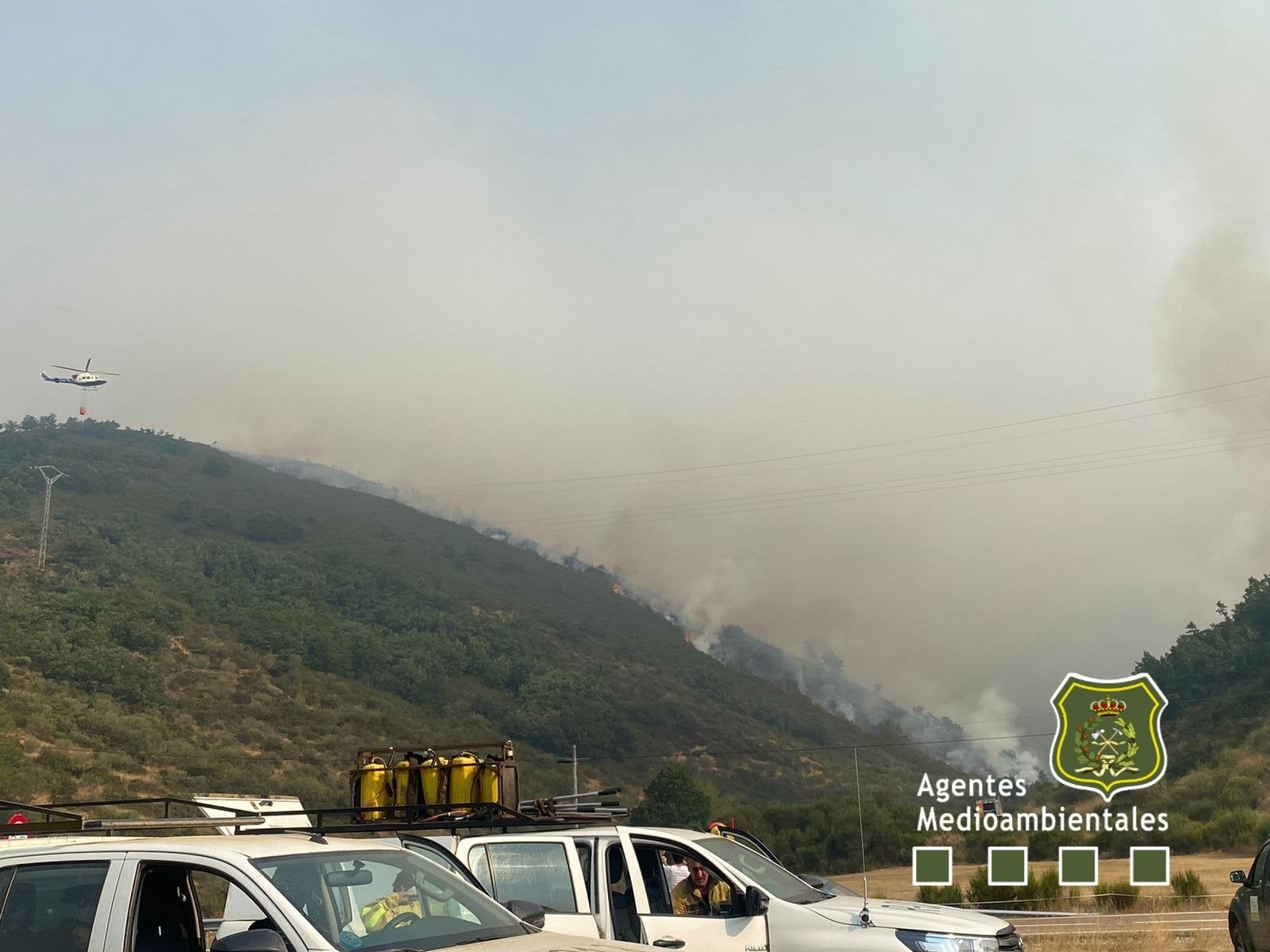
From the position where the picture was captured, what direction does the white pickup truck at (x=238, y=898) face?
facing the viewer and to the right of the viewer

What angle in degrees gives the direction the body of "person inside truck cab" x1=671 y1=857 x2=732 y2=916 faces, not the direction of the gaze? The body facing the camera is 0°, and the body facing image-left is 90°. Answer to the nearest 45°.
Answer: approximately 0°

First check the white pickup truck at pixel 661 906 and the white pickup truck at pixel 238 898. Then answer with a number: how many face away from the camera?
0

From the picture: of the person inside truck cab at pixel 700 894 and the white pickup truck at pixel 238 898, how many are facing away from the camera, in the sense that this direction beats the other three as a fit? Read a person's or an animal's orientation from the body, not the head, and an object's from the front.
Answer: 0

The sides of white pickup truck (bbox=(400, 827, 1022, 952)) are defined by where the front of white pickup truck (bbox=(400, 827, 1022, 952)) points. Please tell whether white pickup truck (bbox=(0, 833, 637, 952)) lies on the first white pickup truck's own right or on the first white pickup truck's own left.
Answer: on the first white pickup truck's own right

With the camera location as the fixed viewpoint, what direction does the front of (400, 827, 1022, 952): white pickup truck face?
facing to the right of the viewer

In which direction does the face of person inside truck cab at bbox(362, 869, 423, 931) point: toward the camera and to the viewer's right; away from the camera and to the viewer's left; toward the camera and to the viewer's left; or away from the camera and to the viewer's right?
toward the camera and to the viewer's right
